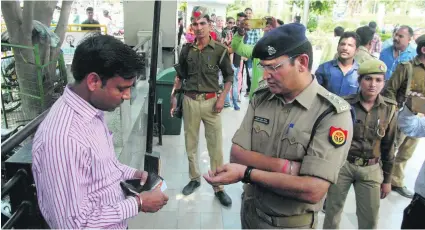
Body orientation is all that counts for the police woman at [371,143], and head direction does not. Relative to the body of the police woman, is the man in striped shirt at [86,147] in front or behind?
in front

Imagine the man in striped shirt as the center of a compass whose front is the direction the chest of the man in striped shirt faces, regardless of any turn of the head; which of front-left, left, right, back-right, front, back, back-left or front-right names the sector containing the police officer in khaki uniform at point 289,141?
front

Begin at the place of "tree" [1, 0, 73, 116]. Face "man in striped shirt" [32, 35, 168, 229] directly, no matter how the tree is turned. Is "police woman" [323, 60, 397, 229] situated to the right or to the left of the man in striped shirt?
left

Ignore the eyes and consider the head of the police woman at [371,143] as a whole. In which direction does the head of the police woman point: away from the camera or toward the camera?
toward the camera

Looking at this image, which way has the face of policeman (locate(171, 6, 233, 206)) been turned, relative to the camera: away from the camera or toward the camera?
toward the camera

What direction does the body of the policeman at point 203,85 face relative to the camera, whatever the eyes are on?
toward the camera

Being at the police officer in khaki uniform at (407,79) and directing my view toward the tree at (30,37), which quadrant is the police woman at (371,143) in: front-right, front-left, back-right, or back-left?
front-left

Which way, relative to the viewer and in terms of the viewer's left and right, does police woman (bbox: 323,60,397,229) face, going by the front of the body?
facing the viewer

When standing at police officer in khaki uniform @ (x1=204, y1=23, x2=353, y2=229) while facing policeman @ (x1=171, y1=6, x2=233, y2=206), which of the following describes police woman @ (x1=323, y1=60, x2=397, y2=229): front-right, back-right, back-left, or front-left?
front-right

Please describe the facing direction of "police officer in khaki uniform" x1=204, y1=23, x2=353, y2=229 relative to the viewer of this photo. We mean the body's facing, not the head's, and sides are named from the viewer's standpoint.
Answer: facing the viewer and to the left of the viewer

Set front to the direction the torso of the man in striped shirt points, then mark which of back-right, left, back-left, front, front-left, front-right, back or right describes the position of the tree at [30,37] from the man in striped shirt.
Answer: left

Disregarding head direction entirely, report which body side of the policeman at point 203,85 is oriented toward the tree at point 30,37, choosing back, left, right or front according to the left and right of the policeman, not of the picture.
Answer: right

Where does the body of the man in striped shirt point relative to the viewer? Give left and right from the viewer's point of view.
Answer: facing to the right of the viewer

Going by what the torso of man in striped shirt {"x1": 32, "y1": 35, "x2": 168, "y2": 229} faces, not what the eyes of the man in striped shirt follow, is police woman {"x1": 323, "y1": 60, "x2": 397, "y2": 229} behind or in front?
in front

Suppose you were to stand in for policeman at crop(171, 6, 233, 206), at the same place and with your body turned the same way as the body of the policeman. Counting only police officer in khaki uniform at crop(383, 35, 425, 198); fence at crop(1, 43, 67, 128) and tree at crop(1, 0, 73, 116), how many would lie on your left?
1

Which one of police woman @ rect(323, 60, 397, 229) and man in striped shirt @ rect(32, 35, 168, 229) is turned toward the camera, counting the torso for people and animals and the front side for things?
the police woman

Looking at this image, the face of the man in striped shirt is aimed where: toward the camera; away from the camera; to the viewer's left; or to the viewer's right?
to the viewer's right

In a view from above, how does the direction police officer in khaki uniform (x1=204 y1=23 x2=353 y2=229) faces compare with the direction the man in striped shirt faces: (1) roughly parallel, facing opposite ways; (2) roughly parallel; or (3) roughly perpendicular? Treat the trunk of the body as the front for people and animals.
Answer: roughly parallel, facing opposite ways
